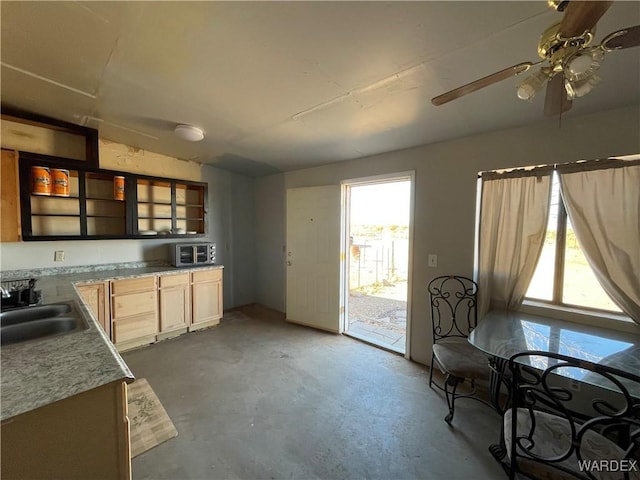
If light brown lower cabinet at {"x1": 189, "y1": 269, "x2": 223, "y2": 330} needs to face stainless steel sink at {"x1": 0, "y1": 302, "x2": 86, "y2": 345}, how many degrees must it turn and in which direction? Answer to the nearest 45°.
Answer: approximately 90° to its right

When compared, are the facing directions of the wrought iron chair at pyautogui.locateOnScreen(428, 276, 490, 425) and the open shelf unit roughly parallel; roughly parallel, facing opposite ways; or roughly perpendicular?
roughly perpendicular

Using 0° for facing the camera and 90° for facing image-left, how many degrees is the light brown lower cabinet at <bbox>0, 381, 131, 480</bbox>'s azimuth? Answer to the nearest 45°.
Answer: approximately 270°
